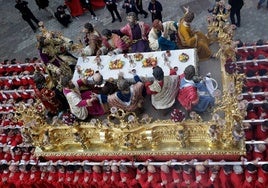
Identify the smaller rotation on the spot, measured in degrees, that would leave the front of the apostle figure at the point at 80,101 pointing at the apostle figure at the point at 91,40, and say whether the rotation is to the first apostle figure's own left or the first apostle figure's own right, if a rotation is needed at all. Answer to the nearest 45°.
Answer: approximately 45° to the first apostle figure's own left

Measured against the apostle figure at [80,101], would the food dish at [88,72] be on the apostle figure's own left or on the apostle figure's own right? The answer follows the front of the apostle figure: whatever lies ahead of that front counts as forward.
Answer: on the apostle figure's own left

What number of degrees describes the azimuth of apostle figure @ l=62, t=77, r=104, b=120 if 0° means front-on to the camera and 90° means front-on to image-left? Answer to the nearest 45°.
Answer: approximately 270°

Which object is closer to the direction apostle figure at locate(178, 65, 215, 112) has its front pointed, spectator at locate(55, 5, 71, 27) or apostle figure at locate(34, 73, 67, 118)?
the spectator

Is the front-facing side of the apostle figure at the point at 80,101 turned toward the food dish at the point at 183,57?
yes

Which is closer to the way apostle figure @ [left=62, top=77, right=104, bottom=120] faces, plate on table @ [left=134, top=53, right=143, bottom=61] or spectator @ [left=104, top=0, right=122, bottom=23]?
the plate on table

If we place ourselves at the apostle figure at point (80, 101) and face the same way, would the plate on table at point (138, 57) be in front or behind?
in front

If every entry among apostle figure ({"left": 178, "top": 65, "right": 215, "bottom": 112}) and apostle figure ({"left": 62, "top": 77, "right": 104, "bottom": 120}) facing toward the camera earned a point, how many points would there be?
0
